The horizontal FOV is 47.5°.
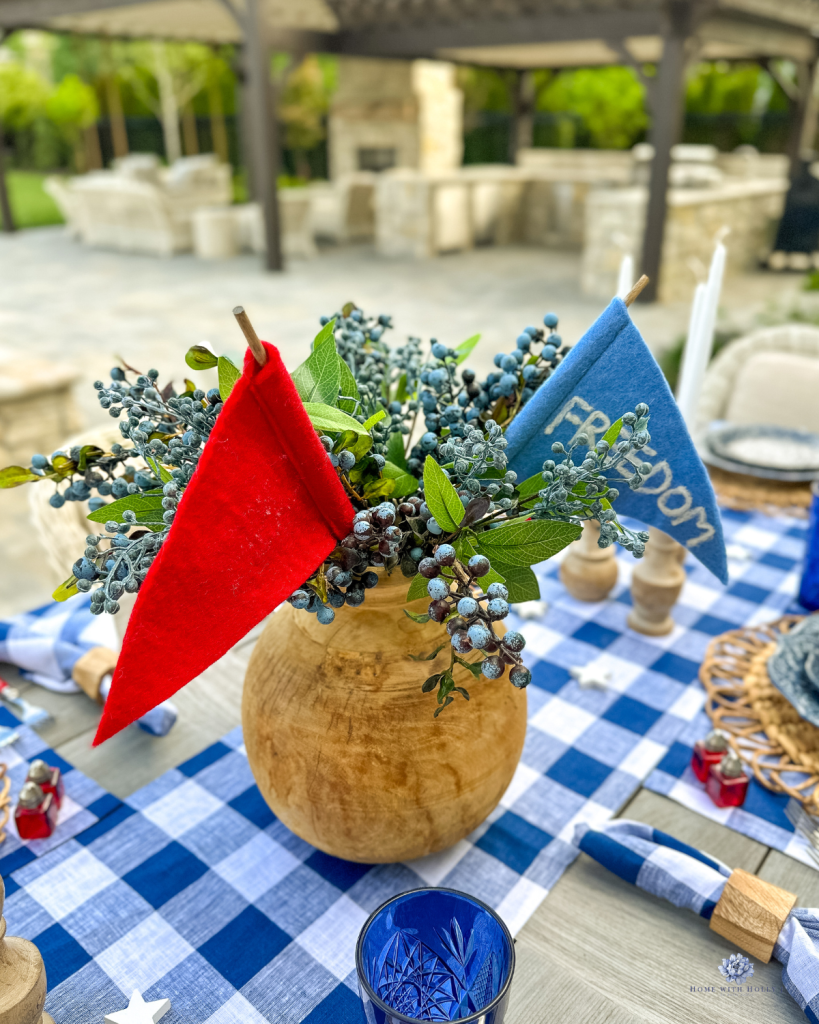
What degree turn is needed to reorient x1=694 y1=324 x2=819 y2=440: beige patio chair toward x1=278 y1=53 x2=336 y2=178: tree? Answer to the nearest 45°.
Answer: approximately 135° to its right

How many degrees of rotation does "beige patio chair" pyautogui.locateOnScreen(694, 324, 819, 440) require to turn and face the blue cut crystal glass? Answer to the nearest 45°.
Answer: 0° — it already faces it

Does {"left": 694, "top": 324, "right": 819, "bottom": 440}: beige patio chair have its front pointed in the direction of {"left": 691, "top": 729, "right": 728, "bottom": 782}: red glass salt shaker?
yes

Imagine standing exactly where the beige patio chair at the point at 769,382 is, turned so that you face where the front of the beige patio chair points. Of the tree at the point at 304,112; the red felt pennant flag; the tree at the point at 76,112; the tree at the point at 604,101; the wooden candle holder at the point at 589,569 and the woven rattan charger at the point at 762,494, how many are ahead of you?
3

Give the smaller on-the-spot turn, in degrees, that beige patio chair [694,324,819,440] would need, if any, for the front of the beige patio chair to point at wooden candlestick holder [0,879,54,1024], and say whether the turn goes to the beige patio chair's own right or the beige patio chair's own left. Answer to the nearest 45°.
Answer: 0° — it already faces it

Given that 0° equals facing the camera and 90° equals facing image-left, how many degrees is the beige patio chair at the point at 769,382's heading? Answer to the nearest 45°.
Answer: approximately 0°

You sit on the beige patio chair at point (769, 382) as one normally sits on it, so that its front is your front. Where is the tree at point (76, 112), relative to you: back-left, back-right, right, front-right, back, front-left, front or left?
back-right

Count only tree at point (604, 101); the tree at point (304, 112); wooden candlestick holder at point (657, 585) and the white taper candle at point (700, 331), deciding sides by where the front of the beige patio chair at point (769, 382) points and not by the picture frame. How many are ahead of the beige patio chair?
2

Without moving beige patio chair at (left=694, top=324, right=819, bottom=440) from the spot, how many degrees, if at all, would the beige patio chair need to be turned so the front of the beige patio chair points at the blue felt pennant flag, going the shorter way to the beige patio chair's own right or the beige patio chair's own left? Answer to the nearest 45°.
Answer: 0° — it already faces it

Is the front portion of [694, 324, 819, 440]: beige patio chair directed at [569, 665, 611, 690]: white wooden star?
yes

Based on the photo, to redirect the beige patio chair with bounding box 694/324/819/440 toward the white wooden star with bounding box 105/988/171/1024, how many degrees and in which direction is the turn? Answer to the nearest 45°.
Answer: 0° — it already faces it

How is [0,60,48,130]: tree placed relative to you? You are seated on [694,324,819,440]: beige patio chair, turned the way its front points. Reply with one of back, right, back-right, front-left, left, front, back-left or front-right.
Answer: back-right

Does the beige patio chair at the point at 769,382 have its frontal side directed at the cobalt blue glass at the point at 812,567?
yes
